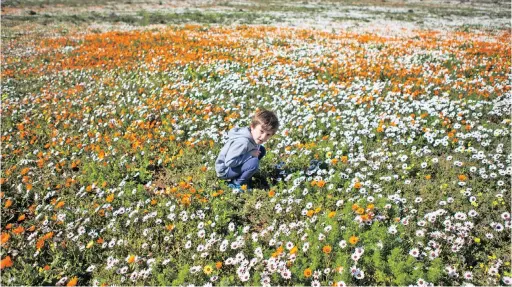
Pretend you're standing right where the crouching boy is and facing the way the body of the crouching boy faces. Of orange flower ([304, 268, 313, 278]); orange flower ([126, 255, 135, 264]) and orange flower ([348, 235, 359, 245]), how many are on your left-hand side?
0

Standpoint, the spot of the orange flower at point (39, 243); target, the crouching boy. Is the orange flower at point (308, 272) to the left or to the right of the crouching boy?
right

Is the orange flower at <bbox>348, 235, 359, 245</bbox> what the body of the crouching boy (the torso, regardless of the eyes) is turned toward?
no

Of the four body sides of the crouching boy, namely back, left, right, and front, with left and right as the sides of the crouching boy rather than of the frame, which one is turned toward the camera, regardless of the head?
right

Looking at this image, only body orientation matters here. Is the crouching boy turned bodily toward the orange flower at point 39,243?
no

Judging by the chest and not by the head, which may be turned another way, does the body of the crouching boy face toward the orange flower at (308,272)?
no

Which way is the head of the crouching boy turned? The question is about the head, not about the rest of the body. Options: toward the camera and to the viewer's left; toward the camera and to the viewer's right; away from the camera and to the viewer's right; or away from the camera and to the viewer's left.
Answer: toward the camera and to the viewer's right

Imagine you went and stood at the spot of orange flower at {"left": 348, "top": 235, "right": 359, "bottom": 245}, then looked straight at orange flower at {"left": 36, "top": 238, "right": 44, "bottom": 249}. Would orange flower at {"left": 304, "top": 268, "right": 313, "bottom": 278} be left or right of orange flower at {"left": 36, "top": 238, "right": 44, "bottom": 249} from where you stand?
left

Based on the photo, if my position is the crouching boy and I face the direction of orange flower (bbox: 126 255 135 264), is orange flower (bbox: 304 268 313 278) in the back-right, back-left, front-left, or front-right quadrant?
front-left
